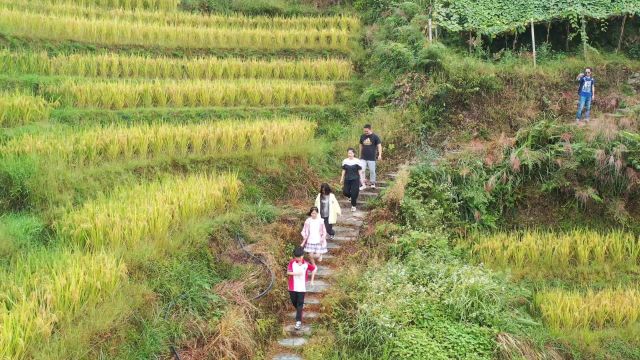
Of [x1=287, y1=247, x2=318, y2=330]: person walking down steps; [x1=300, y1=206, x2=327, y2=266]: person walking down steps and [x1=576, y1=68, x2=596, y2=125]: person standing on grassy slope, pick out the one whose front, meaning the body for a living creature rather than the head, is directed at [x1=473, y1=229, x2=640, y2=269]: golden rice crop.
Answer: [x1=576, y1=68, x2=596, y2=125]: person standing on grassy slope

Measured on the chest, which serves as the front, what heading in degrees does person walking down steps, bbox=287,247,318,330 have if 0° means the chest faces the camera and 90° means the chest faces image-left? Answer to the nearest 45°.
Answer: approximately 0°

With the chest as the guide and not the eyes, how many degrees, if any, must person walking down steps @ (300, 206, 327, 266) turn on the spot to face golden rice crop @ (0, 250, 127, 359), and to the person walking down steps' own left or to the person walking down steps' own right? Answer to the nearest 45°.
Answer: approximately 45° to the person walking down steps' own right

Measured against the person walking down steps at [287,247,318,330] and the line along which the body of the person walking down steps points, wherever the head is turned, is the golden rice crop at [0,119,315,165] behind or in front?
behind

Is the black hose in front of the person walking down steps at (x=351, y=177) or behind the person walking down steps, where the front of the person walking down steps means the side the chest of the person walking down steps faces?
in front

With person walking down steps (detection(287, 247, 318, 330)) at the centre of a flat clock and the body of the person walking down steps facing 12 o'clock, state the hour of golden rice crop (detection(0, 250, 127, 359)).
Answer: The golden rice crop is roughly at 2 o'clock from the person walking down steps.

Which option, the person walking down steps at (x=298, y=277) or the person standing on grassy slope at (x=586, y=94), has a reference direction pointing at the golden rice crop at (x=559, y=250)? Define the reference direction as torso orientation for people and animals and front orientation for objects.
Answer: the person standing on grassy slope at (x=586, y=94)

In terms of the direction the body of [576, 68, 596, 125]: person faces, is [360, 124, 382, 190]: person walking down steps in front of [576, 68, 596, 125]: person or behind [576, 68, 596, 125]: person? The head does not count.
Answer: in front

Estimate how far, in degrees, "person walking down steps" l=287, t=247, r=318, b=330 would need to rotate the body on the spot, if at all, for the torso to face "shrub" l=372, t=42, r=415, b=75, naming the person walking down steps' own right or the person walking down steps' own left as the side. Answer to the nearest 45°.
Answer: approximately 180°

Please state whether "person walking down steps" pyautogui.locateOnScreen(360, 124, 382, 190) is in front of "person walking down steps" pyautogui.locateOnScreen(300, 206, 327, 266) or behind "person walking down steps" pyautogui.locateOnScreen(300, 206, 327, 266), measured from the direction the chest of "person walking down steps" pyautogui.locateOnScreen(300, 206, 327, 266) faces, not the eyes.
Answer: behind

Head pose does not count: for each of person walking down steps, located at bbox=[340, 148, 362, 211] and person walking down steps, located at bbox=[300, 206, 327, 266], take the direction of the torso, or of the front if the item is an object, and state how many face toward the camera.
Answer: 2

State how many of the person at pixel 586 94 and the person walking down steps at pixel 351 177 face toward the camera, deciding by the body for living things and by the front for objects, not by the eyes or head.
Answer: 2

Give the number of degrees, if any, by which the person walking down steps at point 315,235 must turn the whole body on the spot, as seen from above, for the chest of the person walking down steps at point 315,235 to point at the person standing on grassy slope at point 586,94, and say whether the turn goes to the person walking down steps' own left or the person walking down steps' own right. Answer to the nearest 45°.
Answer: approximately 135° to the person walking down steps' own left
